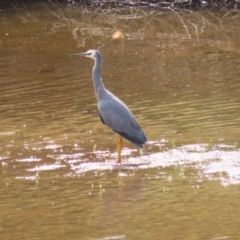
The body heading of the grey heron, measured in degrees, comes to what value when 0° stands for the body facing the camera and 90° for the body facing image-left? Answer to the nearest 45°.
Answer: approximately 90°
